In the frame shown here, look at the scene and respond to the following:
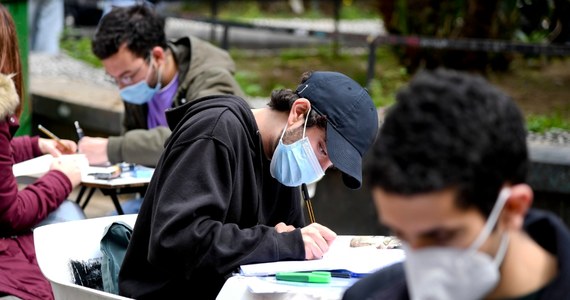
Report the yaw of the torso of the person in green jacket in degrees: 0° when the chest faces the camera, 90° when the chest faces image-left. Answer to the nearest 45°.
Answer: approximately 45°

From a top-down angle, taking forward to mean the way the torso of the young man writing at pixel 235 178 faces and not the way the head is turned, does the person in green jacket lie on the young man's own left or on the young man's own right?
on the young man's own left

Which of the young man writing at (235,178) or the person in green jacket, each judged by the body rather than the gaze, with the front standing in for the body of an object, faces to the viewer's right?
the young man writing

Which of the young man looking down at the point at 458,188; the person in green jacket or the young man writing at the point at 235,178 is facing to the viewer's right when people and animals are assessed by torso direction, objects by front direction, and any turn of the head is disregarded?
the young man writing at the point at 235,178

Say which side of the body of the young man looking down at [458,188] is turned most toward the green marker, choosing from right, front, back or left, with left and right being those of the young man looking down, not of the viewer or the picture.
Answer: right

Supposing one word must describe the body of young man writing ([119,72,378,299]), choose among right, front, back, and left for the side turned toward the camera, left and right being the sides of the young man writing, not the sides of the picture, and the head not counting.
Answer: right

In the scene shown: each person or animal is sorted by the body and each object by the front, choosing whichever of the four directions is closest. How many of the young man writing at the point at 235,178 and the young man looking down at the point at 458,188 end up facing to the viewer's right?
1

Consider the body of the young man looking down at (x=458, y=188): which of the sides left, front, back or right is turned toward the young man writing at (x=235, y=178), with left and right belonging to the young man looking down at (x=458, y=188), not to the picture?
right
